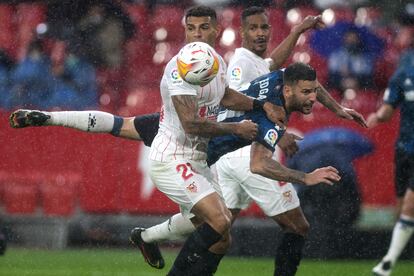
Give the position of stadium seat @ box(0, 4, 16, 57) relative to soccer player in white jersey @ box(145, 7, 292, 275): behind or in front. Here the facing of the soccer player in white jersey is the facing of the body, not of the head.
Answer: behind

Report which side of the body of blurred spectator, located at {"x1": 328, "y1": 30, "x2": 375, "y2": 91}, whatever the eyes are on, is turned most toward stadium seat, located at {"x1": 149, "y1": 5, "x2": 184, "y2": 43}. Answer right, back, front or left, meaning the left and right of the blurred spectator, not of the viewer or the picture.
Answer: right

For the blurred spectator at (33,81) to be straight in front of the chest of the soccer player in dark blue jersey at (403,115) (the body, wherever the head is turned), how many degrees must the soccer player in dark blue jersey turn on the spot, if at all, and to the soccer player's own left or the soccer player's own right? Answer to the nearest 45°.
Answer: approximately 45° to the soccer player's own right

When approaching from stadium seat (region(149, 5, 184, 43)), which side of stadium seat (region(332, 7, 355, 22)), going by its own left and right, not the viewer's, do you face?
right

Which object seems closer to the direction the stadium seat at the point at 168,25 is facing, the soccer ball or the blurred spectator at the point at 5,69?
the soccer ball

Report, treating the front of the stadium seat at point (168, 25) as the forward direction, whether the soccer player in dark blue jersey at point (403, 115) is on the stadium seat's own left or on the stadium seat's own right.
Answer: on the stadium seat's own left

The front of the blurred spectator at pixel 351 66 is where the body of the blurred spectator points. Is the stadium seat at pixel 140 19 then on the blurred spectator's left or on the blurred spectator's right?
on the blurred spectator's right

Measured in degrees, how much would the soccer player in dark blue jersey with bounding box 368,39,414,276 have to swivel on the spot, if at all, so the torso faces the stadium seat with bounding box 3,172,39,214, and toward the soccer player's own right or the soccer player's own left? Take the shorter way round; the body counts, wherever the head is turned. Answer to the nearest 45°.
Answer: approximately 45° to the soccer player's own right
